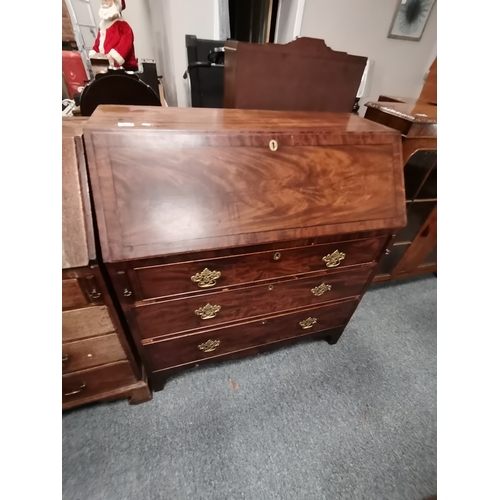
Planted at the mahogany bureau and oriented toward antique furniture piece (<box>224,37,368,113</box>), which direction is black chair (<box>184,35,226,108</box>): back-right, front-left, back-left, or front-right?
front-left

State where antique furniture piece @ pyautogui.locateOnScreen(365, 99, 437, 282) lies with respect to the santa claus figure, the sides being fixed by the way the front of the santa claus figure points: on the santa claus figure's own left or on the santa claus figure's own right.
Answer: on the santa claus figure's own left

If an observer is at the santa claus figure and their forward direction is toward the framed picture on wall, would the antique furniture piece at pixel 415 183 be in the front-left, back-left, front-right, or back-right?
front-right

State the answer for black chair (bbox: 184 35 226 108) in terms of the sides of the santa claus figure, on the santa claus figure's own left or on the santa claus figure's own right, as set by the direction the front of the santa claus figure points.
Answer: on the santa claus figure's own left

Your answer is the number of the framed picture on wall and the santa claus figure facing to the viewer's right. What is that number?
0

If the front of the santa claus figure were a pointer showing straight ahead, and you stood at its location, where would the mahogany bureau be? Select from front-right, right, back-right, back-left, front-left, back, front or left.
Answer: front-left

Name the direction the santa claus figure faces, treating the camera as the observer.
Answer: facing the viewer and to the left of the viewer

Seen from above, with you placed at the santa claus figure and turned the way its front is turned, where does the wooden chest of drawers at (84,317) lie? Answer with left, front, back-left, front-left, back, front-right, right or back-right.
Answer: front-left
